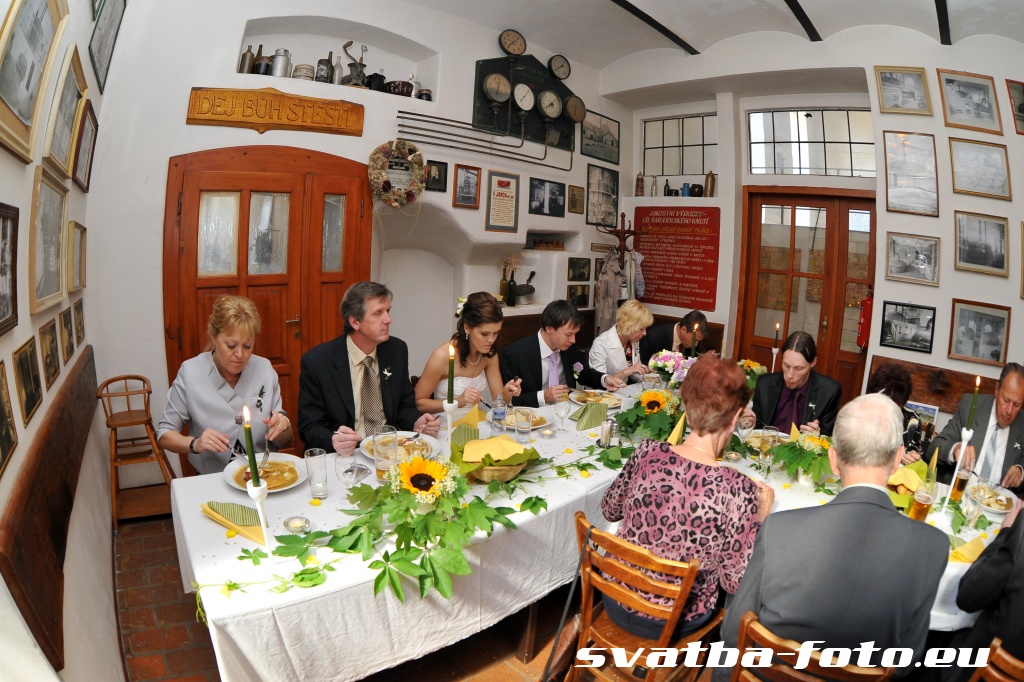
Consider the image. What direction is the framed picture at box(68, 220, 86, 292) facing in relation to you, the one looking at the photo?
facing to the right of the viewer

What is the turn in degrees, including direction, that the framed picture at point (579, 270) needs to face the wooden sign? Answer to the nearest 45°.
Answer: approximately 45° to its right

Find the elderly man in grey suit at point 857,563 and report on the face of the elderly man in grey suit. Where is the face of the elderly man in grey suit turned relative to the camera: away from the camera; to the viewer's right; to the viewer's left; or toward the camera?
away from the camera

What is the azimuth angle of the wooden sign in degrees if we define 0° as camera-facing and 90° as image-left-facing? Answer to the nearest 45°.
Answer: approximately 0°

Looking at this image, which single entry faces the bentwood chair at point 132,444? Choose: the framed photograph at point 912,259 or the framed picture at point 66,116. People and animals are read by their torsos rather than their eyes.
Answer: the framed photograph

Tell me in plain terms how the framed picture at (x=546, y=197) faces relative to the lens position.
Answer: facing the viewer and to the right of the viewer

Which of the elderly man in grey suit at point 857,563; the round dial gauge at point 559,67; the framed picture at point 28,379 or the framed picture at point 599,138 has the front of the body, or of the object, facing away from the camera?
the elderly man in grey suit

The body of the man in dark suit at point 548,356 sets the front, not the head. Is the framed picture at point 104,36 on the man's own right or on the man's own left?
on the man's own right

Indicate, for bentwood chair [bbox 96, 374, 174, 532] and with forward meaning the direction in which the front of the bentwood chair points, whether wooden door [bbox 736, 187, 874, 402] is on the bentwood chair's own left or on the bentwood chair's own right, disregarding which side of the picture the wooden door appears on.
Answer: on the bentwood chair's own left

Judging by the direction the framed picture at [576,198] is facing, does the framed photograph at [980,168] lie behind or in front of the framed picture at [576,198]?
in front

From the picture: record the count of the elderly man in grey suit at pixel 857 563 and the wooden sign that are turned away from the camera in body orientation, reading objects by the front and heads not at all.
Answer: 1

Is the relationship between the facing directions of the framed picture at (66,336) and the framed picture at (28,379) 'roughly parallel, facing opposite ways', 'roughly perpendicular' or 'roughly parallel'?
roughly parallel

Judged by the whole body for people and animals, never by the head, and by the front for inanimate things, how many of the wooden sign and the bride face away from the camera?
0

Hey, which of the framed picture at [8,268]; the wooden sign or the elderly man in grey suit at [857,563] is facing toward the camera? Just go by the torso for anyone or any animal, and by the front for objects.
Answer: the wooden sign

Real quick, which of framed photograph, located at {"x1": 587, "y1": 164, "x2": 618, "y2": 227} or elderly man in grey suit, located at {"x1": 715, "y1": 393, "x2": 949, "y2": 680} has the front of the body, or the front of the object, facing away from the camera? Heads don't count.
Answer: the elderly man in grey suit
